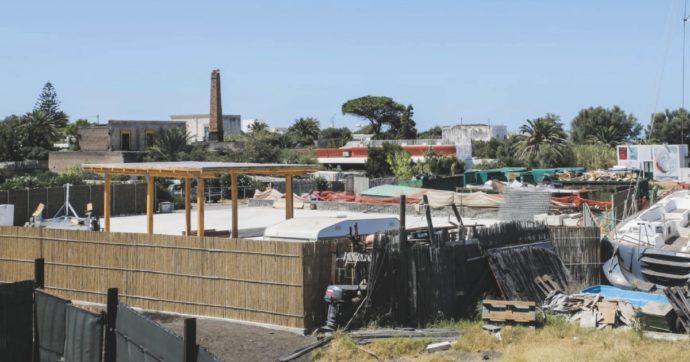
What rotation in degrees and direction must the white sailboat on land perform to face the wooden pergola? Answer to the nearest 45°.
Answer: approximately 45° to its right

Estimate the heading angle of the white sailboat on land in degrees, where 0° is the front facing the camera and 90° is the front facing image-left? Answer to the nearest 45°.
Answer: approximately 45°

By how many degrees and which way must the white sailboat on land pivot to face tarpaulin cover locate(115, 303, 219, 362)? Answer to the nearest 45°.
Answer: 0° — it already faces it

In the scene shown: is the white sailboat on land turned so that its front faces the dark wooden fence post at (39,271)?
yes

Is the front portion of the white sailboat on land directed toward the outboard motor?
yes

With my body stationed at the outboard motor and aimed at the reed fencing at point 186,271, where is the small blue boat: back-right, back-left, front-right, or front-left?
back-right
